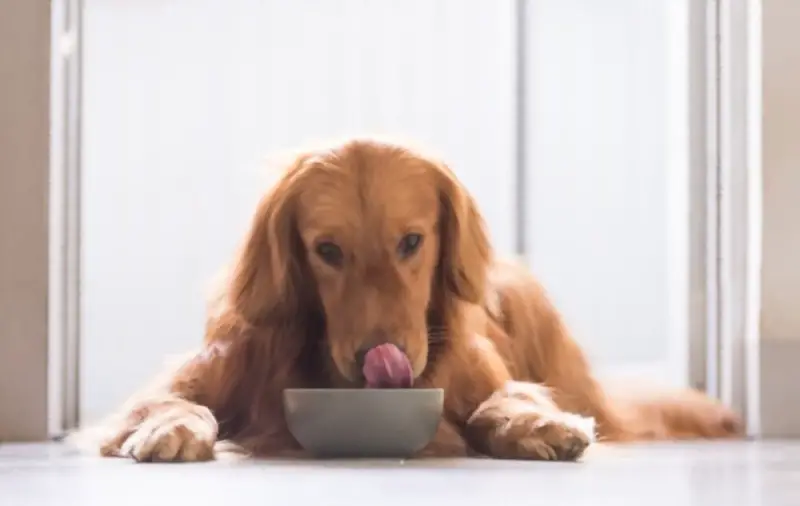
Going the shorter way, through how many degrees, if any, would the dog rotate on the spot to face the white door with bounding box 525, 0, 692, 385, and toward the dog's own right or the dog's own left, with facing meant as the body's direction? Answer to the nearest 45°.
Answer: approximately 135° to the dog's own left

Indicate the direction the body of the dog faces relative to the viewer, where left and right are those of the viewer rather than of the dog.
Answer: facing the viewer

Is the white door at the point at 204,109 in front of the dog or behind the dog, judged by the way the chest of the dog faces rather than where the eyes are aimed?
behind

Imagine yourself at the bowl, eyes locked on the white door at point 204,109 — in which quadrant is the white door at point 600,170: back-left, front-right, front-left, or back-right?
front-right
